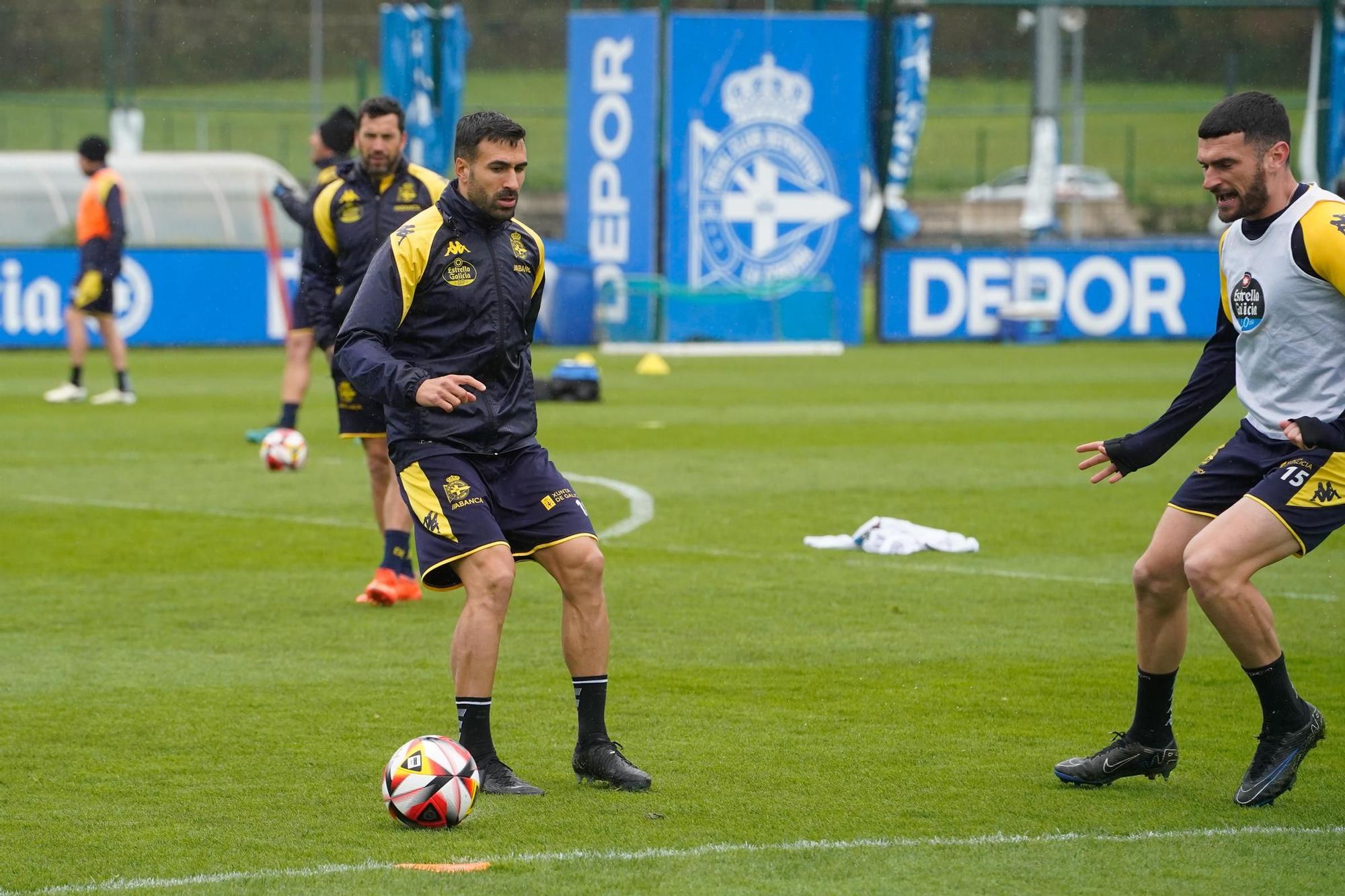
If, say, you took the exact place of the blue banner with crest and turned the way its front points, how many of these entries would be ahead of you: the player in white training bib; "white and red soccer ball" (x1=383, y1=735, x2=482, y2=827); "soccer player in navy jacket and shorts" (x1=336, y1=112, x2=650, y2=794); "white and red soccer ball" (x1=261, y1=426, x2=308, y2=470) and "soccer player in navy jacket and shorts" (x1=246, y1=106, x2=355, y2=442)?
5

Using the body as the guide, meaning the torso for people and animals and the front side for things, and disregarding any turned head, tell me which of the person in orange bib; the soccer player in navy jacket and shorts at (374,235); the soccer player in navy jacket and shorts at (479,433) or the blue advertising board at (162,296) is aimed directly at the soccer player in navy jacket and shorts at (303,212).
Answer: the blue advertising board

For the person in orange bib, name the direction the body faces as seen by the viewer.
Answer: to the viewer's left

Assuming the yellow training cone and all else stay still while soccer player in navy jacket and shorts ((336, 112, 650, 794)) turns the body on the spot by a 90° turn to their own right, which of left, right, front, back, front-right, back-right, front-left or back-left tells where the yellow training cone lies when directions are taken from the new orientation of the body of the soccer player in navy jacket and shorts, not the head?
back-right

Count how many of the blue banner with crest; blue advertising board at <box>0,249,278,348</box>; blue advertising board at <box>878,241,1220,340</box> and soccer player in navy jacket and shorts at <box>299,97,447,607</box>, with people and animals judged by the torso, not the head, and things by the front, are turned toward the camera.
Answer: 4

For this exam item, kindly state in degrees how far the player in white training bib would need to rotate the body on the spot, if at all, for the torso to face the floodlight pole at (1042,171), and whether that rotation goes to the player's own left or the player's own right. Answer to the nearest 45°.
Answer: approximately 135° to the player's own right

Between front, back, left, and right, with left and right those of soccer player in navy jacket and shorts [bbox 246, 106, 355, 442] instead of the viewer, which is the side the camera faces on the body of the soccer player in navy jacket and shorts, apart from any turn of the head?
left

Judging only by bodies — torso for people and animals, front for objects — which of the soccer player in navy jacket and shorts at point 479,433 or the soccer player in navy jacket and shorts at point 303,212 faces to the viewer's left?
the soccer player in navy jacket and shorts at point 303,212

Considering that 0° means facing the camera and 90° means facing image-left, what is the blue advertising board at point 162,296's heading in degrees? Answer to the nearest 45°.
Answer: approximately 0°

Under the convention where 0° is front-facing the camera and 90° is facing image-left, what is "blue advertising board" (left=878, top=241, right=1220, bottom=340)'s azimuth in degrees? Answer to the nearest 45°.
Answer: approximately 0°

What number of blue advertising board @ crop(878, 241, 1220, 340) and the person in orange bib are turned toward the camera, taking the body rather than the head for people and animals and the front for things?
1

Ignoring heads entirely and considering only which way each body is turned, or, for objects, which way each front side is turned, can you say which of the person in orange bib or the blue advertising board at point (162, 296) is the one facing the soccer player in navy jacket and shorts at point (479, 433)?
the blue advertising board

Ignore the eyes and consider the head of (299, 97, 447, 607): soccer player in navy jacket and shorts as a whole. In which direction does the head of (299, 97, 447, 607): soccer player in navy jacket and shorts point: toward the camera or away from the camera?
toward the camera

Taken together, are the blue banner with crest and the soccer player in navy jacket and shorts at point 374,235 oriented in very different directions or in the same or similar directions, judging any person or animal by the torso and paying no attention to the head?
same or similar directions
